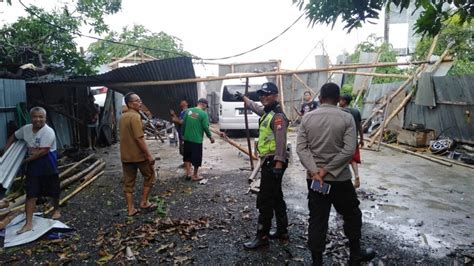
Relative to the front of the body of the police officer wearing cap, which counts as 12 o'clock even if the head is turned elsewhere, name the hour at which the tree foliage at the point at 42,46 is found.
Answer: The tree foliage is roughly at 3 o'clock from the police officer wearing cap.

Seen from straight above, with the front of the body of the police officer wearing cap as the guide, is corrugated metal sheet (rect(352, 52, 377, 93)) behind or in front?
behind

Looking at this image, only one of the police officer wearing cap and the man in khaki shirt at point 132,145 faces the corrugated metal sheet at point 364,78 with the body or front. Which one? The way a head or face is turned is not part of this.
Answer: the man in khaki shirt

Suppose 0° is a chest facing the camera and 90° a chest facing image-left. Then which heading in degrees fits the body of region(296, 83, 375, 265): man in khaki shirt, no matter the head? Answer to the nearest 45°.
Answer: approximately 180°

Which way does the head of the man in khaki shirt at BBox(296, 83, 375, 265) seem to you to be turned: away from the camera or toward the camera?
away from the camera
